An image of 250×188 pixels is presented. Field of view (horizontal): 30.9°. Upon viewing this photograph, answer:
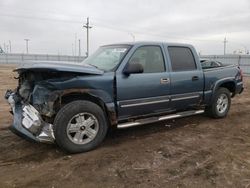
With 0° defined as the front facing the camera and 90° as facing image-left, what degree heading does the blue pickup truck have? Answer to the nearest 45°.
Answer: approximately 45°
